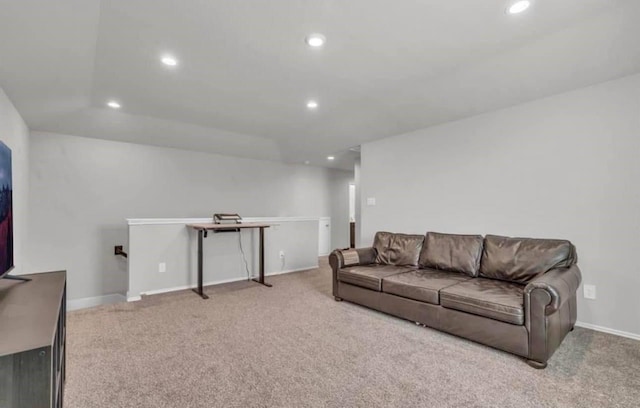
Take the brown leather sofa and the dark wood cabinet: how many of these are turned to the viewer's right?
1

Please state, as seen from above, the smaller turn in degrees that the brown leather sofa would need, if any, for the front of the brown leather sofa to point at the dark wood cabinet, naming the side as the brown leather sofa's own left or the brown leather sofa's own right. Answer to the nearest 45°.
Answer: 0° — it already faces it

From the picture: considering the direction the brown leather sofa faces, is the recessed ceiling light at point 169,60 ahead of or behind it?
ahead

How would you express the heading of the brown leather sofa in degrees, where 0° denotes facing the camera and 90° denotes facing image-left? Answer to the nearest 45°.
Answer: approximately 45°

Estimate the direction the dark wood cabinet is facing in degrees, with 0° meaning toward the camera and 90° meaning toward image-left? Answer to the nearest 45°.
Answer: approximately 270°

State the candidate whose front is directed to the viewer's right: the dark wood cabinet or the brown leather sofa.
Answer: the dark wood cabinet
